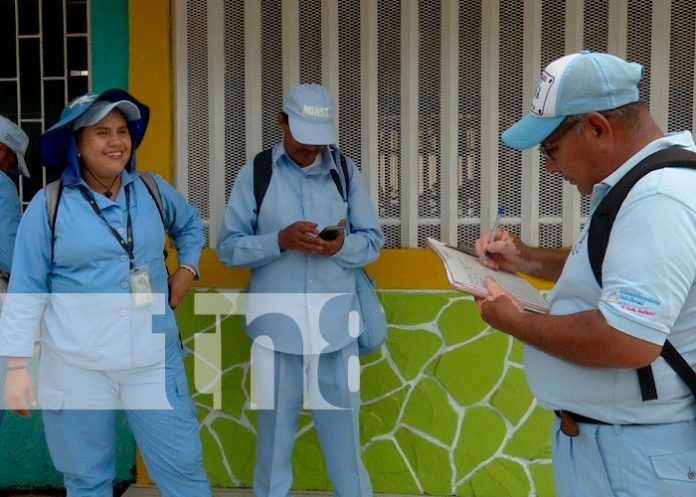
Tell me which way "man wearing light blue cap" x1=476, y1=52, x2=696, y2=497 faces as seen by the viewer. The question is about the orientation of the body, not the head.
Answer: to the viewer's left

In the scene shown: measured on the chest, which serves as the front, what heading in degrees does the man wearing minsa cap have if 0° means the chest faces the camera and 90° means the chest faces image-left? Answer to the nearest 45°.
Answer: approximately 0°

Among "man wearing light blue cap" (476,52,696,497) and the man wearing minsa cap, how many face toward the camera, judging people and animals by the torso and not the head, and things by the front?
1

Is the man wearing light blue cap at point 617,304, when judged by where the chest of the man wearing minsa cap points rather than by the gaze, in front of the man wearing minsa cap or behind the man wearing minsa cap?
in front

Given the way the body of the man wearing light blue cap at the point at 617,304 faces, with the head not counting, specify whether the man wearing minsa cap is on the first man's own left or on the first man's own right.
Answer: on the first man's own right

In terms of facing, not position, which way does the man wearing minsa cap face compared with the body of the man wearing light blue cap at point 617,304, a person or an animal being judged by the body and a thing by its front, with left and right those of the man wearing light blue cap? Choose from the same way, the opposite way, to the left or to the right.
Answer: to the left
